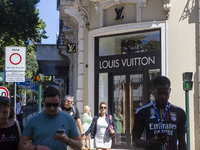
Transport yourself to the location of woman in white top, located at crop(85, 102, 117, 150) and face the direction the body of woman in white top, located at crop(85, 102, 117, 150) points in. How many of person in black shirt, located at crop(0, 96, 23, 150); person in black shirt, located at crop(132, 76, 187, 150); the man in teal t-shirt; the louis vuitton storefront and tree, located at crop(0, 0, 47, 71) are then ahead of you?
3

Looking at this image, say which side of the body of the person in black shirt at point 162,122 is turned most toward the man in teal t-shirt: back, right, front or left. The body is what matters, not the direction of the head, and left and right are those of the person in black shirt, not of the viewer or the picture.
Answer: right

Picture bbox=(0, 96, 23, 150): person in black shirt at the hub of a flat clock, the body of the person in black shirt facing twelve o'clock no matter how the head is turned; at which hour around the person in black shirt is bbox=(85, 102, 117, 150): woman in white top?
The woman in white top is roughly at 7 o'clock from the person in black shirt.

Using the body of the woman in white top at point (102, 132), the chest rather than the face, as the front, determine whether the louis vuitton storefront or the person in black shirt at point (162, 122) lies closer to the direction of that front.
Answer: the person in black shirt

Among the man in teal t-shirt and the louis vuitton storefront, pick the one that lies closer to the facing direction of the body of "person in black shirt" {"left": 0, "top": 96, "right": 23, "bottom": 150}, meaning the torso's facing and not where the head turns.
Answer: the man in teal t-shirt

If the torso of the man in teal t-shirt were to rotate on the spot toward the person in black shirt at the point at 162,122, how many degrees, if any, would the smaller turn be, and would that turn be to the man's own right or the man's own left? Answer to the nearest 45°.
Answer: approximately 90° to the man's own left

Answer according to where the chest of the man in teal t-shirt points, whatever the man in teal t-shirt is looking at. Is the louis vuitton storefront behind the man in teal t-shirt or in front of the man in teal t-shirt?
behind

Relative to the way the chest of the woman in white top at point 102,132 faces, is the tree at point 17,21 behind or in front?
behind
